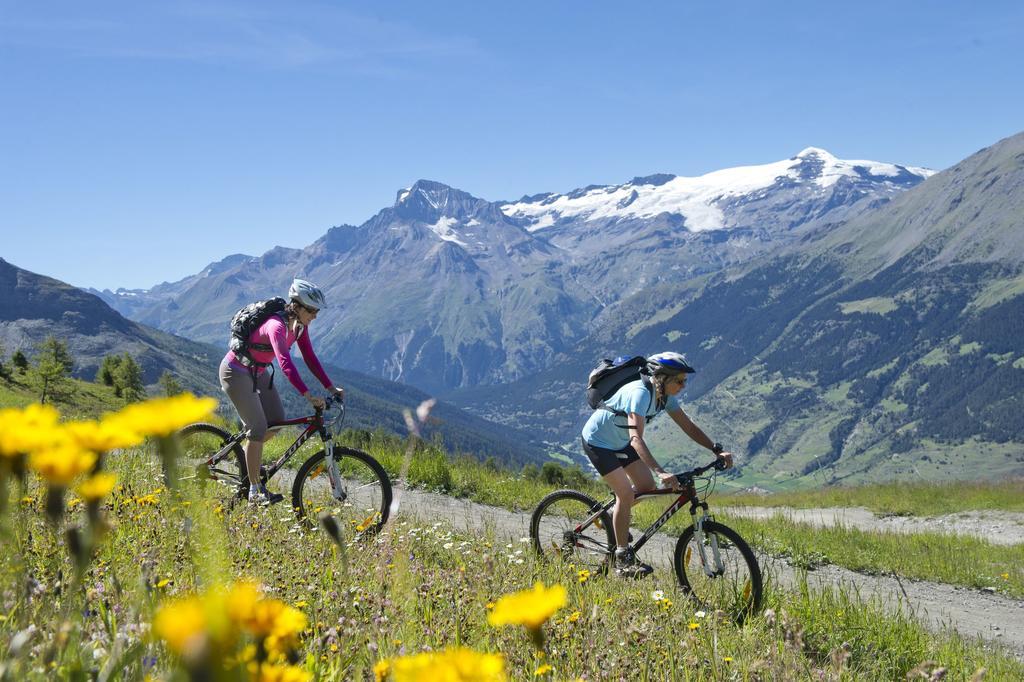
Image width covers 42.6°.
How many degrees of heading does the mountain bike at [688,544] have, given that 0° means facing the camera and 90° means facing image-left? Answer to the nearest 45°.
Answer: approximately 315°

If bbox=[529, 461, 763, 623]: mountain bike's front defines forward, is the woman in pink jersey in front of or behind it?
behind

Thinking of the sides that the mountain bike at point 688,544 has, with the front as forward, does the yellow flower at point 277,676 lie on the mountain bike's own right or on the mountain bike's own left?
on the mountain bike's own right

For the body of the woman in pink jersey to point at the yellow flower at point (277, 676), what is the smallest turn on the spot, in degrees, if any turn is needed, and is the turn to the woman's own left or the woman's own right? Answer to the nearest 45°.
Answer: approximately 45° to the woman's own right

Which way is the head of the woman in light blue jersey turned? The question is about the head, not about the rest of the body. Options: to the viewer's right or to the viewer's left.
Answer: to the viewer's right

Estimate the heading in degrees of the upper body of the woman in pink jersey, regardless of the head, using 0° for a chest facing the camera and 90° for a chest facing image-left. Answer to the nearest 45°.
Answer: approximately 315°

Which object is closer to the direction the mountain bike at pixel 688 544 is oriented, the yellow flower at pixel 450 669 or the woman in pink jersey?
the yellow flower
